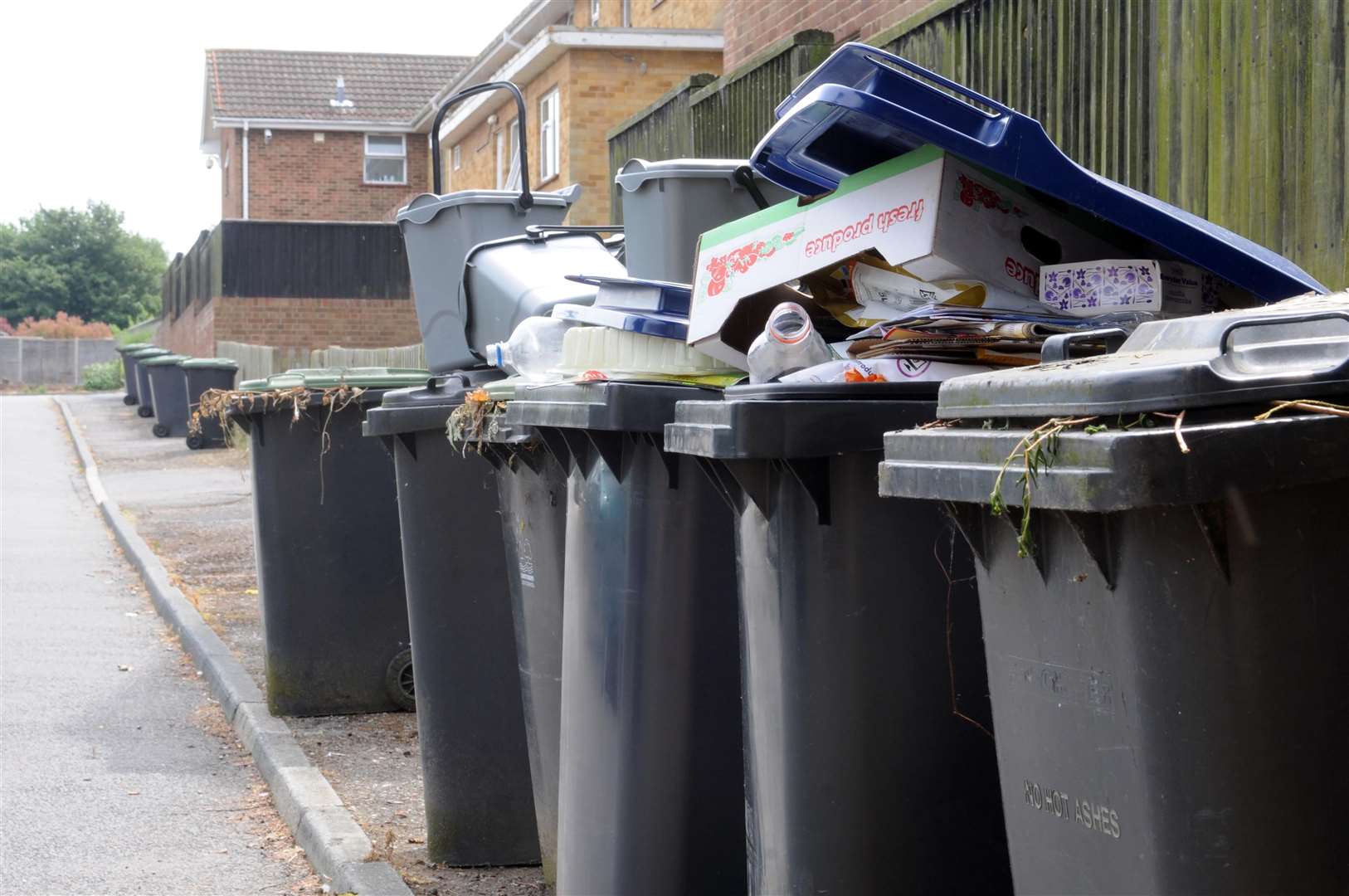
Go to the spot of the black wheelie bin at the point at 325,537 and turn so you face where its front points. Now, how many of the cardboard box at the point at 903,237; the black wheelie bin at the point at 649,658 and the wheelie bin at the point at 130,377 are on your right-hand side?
1

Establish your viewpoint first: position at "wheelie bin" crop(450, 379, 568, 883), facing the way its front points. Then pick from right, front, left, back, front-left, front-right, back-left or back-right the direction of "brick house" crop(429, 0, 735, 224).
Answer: back-right

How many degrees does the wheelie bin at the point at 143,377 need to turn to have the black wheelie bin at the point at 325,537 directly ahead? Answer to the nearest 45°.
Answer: approximately 90° to its left

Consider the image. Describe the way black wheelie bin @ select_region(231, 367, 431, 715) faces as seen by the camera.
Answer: facing to the left of the viewer

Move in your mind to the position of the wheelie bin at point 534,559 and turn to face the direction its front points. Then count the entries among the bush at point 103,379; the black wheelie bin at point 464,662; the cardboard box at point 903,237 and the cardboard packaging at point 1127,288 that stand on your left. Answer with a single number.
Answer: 2

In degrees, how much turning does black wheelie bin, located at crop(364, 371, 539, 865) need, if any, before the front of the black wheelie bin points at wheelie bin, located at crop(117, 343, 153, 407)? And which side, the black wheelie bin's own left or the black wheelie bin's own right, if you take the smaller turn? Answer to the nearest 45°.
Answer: approximately 90° to the black wheelie bin's own right

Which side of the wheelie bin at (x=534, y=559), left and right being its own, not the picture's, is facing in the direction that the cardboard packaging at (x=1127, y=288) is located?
left
